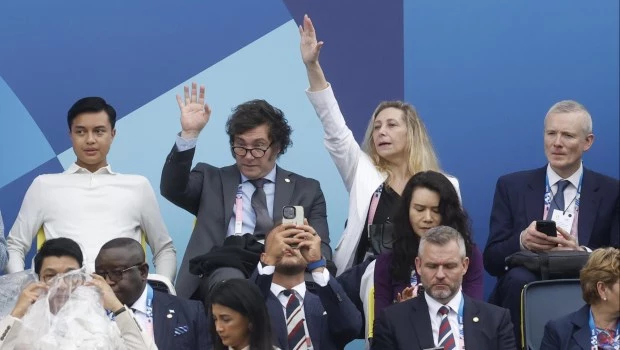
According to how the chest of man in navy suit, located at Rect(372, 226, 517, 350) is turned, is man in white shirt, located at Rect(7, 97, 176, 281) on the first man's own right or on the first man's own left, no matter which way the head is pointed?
on the first man's own right

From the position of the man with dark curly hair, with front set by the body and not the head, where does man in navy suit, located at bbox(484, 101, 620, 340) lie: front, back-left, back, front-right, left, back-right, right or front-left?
left

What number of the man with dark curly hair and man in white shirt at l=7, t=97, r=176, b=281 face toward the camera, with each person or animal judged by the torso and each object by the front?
2

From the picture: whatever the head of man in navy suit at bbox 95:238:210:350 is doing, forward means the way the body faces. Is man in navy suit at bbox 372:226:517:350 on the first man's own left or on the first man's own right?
on the first man's own left

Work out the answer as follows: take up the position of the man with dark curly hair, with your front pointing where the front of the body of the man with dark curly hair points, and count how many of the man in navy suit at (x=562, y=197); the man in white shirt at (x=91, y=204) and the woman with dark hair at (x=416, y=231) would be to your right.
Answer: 1

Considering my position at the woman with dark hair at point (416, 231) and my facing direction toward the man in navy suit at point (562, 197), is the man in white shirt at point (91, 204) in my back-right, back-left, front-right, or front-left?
back-left

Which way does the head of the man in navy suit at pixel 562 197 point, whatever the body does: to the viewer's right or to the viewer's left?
to the viewer's left

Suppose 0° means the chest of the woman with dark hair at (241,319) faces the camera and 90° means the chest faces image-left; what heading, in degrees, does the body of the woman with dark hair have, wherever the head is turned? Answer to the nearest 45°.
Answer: approximately 45°
